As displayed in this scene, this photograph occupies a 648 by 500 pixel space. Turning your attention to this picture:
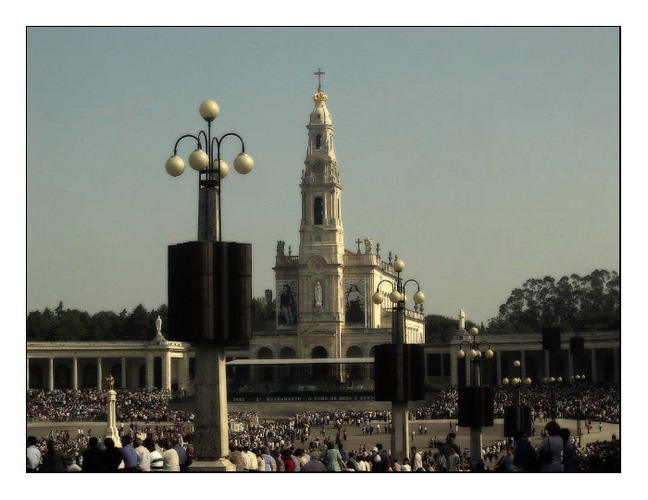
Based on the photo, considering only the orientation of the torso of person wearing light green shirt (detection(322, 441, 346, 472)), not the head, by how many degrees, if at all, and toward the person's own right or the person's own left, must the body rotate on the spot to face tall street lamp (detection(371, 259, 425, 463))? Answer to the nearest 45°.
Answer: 0° — they already face it

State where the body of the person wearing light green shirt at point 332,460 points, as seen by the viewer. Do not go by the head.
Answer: away from the camera

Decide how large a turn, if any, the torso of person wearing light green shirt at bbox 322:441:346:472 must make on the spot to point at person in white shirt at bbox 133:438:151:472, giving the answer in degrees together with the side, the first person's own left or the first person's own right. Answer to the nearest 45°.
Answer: approximately 135° to the first person's own left

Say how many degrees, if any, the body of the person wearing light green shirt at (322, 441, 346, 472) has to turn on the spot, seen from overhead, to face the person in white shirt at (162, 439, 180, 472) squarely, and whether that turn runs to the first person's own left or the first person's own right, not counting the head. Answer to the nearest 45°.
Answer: approximately 135° to the first person's own left

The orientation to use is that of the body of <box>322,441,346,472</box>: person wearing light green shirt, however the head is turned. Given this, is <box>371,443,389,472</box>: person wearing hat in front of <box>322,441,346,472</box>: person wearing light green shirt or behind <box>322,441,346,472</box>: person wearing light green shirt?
in front
